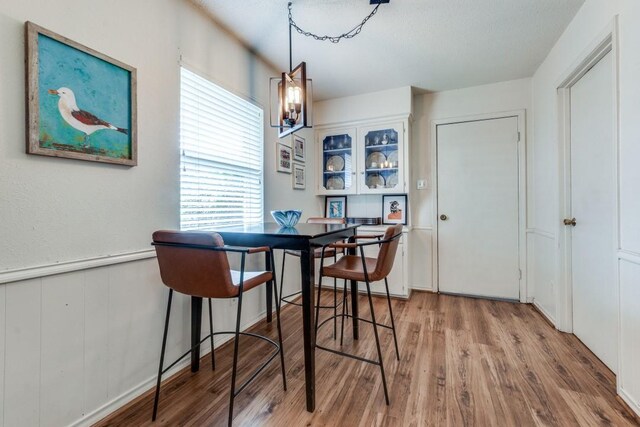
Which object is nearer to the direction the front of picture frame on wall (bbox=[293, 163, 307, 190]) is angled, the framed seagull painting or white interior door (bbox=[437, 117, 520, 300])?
the white interior door

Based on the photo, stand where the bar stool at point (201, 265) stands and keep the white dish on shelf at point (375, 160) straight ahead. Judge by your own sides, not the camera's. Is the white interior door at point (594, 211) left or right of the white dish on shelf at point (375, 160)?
right

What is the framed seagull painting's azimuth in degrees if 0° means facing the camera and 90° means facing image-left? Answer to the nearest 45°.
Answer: approximately 315°

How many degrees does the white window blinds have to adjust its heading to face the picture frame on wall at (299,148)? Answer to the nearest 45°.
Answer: approximately 90° to its left

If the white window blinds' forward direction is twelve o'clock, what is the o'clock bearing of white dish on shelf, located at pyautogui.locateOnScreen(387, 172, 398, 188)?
The white dish on shelf is roughly at 10 o'clock from the white window blinds.

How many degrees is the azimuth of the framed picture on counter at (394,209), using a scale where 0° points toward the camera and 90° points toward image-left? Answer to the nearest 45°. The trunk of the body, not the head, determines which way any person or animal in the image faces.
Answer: approximately 0°

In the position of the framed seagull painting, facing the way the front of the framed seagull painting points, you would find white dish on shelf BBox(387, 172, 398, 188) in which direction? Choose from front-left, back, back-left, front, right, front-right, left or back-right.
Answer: front-left

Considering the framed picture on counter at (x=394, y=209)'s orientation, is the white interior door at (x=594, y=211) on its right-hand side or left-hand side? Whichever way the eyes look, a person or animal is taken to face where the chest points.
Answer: on its left

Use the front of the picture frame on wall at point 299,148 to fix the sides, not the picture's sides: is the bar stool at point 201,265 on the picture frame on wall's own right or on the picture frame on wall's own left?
on the picture frame on wall's own right

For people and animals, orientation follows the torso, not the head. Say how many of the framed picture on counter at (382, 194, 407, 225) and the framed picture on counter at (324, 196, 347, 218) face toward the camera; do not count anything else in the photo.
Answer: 2

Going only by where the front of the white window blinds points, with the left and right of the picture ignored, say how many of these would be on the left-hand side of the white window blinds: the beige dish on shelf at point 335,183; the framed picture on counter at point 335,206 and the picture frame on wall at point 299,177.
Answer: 3

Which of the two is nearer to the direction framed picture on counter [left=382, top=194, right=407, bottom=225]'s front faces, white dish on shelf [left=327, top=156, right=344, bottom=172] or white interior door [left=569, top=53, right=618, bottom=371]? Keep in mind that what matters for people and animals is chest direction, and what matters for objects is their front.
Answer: the white interior door
